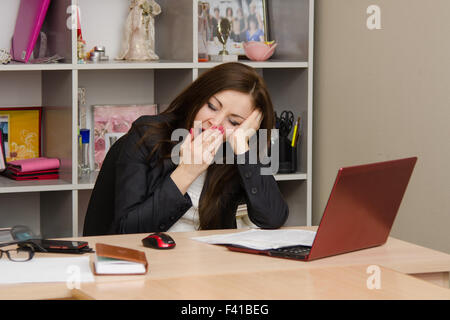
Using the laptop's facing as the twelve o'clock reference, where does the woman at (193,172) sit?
The woman is roughly at 12 o'clock from the laptop.

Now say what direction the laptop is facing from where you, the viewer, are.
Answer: facing away from the viewer and to the left of the viewer

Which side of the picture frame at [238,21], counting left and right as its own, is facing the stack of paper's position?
front

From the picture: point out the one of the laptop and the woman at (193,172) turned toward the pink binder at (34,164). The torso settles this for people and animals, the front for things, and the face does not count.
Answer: the laptop

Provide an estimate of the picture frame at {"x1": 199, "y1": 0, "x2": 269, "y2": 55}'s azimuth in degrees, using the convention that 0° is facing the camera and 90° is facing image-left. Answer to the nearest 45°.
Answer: approximately 0°

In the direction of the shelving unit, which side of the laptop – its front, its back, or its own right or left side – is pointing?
front

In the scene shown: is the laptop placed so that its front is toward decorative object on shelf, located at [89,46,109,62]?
yes

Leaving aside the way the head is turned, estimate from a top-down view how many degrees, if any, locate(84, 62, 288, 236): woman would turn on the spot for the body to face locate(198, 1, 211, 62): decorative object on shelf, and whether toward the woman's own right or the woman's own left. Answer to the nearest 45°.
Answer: approximately 135° to the woman's own left

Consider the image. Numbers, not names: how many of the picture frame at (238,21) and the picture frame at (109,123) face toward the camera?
2

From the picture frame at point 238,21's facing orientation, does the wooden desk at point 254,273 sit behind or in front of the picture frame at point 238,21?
in front

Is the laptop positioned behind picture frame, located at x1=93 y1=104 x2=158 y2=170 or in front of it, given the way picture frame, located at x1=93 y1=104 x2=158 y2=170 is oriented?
in front

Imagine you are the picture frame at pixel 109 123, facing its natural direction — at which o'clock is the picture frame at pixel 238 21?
the picture frame at pixel 238 21 is roughly at 9 o'clock from the picture frame at pixel 109 123.
